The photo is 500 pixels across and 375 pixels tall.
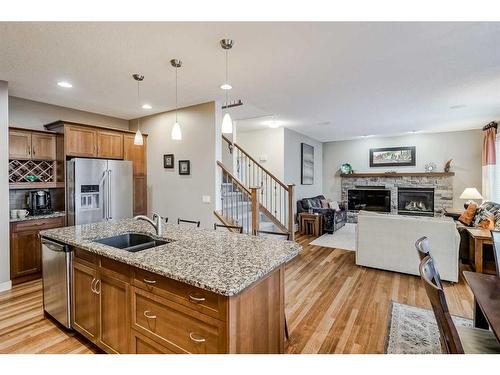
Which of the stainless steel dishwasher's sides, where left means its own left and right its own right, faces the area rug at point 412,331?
left

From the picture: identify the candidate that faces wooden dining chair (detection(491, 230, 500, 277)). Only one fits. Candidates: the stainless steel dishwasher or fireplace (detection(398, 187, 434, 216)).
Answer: the fireplace

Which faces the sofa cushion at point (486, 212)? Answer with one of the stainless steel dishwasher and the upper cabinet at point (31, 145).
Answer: the upper cabinet

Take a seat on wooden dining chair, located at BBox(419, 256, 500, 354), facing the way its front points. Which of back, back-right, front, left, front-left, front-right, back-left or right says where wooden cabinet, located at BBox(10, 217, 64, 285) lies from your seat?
back

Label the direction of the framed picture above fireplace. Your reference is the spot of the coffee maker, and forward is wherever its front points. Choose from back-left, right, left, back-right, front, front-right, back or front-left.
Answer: front-left

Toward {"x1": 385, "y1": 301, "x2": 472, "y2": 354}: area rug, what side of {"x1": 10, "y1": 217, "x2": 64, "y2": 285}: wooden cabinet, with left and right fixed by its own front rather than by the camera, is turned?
front

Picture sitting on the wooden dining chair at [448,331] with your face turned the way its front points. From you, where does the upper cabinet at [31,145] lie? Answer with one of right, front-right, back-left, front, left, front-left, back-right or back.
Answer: back

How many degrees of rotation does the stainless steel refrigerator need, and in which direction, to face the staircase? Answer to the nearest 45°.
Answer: approximately 45° to its left

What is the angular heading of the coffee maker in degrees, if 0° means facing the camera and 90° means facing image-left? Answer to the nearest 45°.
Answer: approximately 315°

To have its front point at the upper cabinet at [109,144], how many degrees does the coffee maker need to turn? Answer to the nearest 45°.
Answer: approximately 45° to its left

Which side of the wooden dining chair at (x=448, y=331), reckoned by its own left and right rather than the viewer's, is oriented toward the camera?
right
